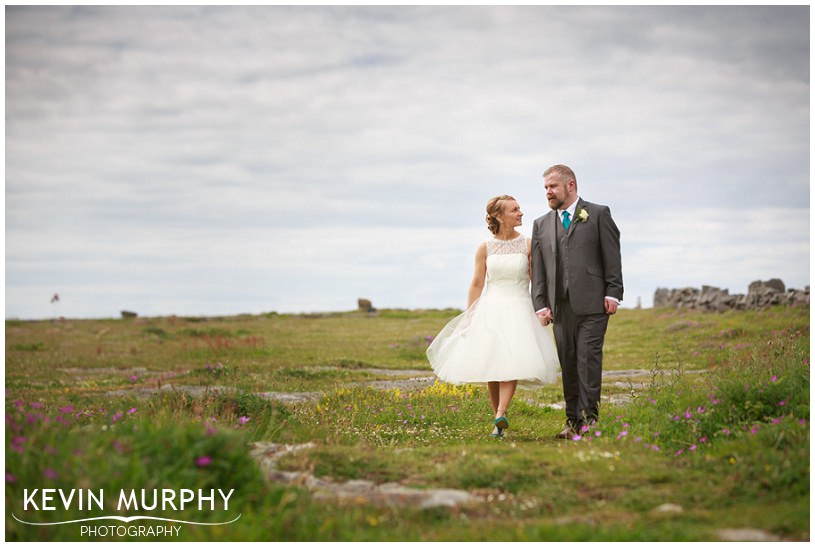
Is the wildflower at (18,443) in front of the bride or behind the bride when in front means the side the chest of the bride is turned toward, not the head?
in front

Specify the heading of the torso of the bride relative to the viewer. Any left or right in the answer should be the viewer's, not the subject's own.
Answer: facing the viewer

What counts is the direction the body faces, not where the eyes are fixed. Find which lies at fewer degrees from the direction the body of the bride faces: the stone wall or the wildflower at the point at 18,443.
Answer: the wildflower

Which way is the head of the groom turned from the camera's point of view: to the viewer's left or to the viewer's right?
to the viewer's left

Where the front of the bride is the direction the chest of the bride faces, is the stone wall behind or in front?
behind

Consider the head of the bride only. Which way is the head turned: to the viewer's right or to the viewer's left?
to the viewer's right
